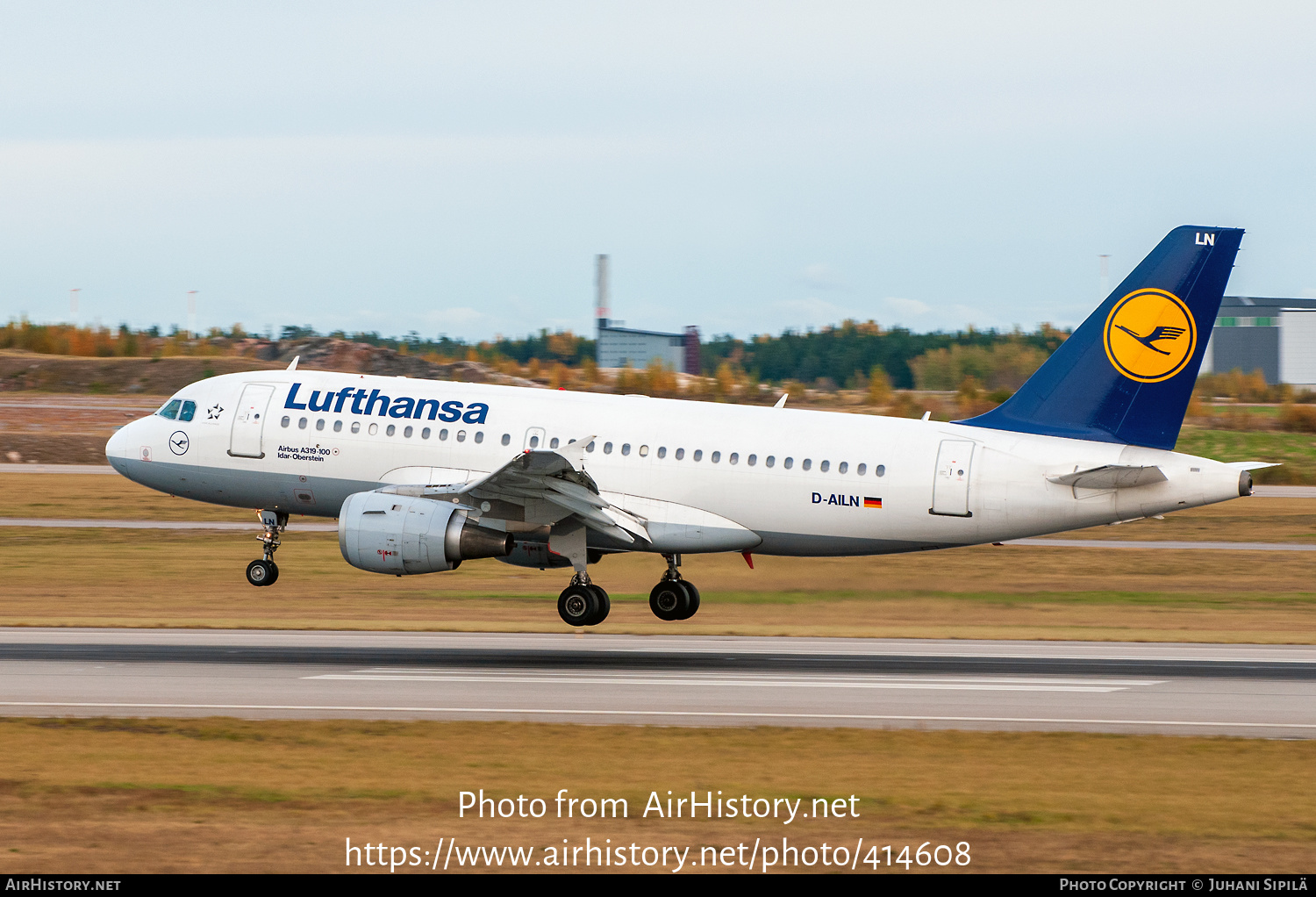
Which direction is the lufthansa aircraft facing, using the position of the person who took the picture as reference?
facing to the left of the viewer
